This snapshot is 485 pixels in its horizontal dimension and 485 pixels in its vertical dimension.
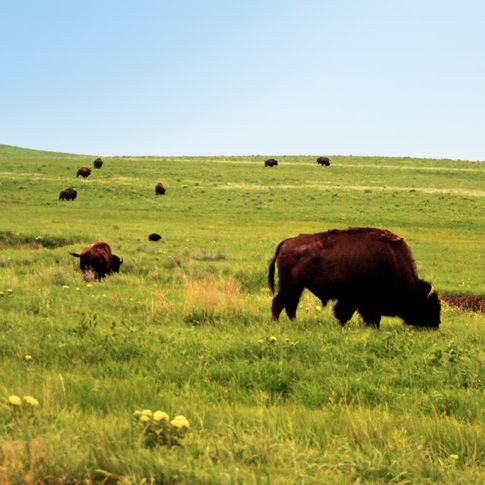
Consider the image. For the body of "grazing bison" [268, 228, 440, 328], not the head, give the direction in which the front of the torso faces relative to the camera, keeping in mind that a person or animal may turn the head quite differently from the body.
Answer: to the viewer's right

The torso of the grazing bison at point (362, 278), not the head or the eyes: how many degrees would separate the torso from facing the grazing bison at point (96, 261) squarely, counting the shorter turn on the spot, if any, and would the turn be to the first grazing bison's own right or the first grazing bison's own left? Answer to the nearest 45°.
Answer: approximately 135° to the first grazing bison's own left

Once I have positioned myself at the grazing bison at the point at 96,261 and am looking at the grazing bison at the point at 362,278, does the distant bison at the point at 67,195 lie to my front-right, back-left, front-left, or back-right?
back-left

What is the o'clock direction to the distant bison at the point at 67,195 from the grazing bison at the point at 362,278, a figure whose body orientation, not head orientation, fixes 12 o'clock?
The distant bison is roughly at 8 o'clock from the grazing bison.
